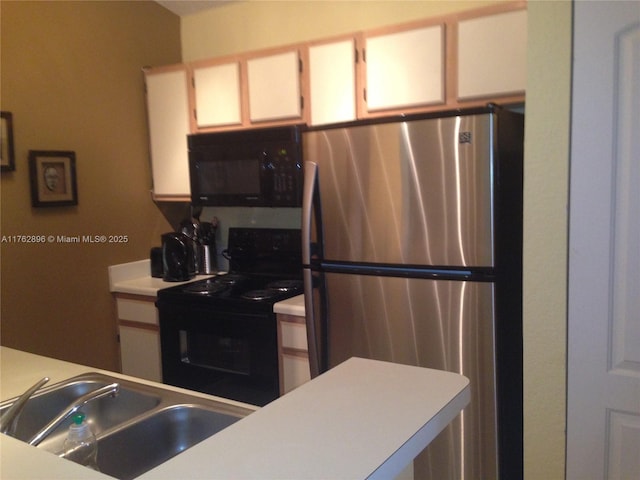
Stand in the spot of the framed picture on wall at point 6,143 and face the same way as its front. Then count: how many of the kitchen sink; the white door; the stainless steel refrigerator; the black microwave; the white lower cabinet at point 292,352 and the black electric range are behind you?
0

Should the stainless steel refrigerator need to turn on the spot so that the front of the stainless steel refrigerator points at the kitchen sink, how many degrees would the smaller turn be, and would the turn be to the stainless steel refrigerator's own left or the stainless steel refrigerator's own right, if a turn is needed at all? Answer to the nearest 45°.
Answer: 0° — it already faces it

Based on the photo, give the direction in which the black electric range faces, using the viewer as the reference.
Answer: facing the viewer and to the left of the viewer

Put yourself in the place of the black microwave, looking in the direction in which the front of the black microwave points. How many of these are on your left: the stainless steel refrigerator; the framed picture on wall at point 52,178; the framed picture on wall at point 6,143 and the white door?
2

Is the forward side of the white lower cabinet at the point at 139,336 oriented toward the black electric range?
no

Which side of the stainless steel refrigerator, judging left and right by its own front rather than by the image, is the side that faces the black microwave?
right

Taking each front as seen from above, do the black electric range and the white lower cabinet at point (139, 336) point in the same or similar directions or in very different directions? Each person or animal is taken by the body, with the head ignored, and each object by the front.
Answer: same or similar directions

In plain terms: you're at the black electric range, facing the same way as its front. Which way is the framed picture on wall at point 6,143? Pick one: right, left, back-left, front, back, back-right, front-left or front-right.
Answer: front-right

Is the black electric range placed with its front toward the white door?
no

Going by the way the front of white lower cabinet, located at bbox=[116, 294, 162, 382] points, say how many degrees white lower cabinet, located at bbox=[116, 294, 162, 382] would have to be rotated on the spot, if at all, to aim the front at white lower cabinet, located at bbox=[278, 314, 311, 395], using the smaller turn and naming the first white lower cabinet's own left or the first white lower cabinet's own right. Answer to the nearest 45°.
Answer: approximately 90° to the first white lower cabinet's own left

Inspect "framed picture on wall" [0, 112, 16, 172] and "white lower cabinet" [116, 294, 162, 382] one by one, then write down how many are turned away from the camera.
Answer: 0

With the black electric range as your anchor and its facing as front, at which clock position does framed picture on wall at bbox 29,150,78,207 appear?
The framed picture on wall is roughly at 2 o'clock from the black electric range.

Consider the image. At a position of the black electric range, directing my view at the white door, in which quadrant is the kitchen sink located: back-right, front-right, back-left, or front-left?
front-right

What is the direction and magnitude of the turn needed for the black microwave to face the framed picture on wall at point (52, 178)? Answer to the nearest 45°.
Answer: approximately 45° to its right

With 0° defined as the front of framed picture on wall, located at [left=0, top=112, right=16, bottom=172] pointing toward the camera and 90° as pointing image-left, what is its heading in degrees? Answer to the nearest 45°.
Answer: approximately 315°

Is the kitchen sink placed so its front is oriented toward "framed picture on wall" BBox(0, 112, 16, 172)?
no

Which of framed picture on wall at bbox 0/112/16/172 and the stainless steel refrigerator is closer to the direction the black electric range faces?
the framed picture on wall
